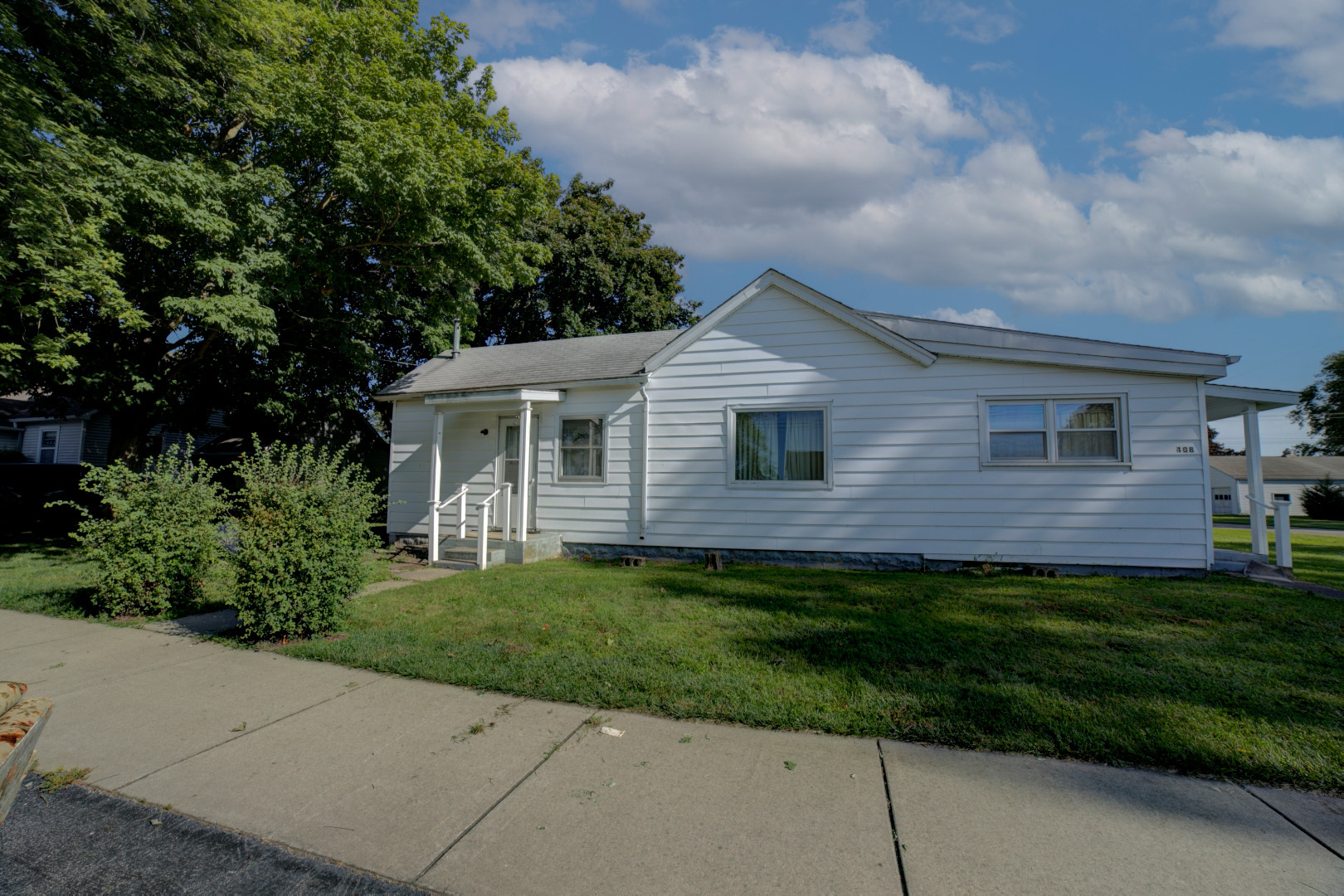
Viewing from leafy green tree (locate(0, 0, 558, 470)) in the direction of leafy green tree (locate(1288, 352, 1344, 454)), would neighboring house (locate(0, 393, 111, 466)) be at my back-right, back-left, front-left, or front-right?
back-left

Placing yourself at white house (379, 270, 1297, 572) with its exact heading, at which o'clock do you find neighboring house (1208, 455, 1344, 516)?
The neighboring house is roughly at 7 o'clock from the white house.

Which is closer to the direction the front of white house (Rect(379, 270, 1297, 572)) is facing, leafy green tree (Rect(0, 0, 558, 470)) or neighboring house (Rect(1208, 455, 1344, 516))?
the leafy green tree

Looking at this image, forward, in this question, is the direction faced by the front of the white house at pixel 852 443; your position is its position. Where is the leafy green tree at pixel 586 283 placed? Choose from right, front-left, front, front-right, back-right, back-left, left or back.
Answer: back-right

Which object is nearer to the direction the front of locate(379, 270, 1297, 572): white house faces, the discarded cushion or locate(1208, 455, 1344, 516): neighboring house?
the discarded cushion

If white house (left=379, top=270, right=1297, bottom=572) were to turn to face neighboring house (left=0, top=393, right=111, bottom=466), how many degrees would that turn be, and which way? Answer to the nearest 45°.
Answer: approximately 90° to its right

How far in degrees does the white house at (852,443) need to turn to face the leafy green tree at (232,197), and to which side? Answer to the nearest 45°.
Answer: approximately 90° to its right

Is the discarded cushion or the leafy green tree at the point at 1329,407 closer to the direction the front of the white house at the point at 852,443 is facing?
the discarded cushion

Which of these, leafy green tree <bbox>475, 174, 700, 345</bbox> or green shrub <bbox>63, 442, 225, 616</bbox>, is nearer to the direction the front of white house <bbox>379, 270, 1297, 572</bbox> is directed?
the green shrub

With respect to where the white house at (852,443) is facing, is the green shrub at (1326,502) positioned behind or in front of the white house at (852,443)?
behind

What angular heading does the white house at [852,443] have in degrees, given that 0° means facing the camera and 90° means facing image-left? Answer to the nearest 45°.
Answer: approximately 0°

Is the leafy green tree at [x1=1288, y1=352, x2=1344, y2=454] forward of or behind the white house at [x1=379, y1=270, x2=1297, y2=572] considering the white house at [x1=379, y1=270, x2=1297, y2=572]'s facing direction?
behind

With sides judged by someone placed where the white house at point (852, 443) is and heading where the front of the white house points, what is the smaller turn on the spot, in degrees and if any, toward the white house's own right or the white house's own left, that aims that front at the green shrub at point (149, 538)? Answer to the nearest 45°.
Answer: approximately 45° to the white house's own right

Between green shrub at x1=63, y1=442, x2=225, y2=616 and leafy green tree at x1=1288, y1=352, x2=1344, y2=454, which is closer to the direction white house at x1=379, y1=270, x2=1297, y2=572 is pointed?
the green shrub
